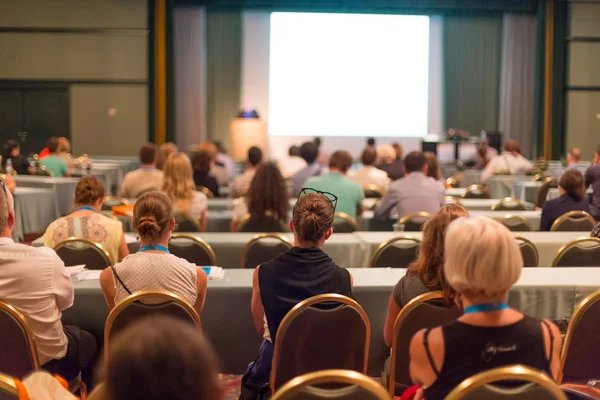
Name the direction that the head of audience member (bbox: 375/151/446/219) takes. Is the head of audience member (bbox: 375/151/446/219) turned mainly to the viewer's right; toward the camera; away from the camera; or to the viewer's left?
away from the camera

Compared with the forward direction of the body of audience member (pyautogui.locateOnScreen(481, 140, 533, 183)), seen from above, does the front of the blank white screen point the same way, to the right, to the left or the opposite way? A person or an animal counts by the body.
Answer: the opposite way

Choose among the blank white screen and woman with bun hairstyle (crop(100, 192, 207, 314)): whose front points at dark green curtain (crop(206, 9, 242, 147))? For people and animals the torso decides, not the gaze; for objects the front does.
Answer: the woman with bun hairstyle

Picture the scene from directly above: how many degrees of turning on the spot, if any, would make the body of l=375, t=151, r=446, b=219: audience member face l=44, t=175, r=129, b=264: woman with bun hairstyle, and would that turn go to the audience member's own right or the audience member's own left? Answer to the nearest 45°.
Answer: approximately 135° to the audience member's own left

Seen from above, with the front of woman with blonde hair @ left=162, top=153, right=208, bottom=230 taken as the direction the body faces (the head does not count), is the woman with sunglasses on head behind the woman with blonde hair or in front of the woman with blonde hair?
behind

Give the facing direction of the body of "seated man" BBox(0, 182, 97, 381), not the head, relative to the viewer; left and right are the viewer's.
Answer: facing away from the viewer and to the right of the viewer

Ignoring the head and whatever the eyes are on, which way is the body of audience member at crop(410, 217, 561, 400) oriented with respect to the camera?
away from the camera

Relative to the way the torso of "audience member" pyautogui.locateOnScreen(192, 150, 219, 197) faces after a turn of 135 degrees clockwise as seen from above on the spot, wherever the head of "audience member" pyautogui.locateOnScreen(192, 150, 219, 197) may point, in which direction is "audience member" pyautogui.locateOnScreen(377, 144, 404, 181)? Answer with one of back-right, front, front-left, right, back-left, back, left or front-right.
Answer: left

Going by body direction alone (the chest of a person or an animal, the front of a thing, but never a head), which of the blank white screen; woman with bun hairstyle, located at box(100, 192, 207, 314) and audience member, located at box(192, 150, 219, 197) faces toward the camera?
the blank white screen

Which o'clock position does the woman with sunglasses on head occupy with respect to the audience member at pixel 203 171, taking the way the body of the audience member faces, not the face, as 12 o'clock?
The woman with sunglasses on head is roughly at 6 o'clock from the audience member.

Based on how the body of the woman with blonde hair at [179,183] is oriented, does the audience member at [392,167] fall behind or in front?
in front

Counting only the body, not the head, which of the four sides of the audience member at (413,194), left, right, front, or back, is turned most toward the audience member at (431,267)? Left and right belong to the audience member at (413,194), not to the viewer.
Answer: back

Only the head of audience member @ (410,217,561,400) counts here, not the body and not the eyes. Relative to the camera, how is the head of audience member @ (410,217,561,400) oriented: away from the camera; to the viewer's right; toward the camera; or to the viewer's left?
away from the camera

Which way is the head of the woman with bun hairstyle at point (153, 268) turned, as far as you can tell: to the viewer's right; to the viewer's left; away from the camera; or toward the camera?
away from the camera

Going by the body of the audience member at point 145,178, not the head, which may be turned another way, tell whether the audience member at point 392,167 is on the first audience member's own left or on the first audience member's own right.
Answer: on the first audience member's own right
